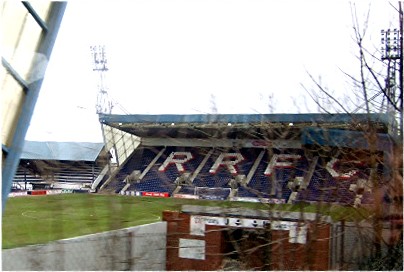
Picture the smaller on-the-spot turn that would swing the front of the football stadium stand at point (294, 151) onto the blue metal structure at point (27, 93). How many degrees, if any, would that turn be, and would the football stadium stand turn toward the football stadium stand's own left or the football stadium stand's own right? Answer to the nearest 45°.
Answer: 0° — it already faces it

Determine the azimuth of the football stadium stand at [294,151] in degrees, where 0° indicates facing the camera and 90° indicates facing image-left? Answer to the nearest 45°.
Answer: approximately 45°

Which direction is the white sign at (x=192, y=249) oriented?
toward the camera

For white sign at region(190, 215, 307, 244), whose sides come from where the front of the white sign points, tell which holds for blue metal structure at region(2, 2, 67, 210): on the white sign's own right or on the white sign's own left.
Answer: on the white sign's own right

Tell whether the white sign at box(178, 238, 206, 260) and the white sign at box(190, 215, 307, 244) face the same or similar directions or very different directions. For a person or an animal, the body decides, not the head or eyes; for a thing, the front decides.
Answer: same or similar directions

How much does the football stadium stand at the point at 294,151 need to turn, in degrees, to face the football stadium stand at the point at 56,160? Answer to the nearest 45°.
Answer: approximately 45° to its right
